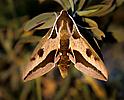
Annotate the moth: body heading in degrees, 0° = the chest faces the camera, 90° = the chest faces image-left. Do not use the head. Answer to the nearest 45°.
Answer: approximately 180°
